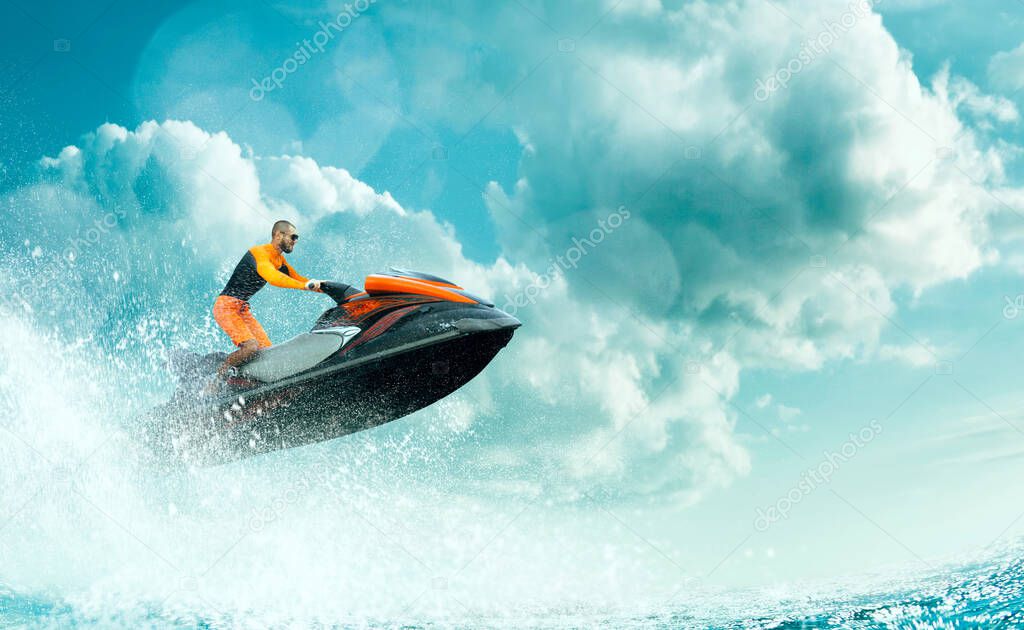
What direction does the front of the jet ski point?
to the viewer's right

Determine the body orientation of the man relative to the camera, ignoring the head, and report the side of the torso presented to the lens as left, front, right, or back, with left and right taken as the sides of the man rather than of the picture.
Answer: right
